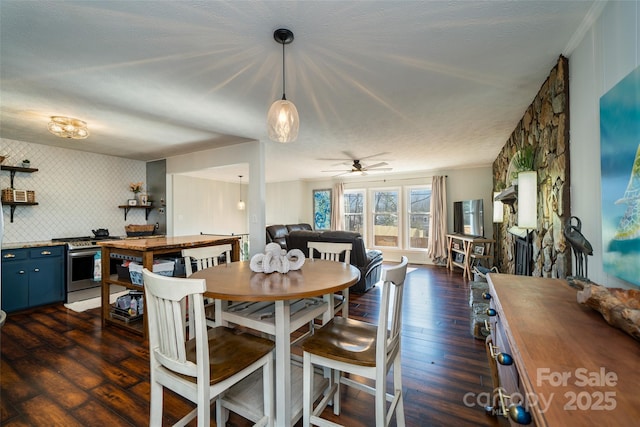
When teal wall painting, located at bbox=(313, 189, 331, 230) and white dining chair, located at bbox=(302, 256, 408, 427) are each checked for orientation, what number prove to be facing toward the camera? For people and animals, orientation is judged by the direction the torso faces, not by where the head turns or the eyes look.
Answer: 1

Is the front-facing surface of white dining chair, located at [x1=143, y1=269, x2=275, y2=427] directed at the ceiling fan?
yes

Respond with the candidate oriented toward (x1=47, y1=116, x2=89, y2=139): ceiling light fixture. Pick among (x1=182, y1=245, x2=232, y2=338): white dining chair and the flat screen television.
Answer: the flat screen television

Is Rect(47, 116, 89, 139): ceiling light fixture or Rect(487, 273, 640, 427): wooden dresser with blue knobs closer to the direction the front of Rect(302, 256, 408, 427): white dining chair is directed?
the ceiling light fixture

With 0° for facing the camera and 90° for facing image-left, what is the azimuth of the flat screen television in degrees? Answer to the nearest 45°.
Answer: approximately 45°

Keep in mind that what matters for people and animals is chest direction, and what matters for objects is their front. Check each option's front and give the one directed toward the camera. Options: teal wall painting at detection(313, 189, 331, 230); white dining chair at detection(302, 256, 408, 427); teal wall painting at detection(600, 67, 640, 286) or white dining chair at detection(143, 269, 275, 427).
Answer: teal wall painting at detection(313, 189, 331, 230)

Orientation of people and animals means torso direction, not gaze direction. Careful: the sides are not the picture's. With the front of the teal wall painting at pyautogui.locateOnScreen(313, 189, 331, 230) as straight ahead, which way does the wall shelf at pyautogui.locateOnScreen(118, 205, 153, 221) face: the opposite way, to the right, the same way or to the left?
to the left

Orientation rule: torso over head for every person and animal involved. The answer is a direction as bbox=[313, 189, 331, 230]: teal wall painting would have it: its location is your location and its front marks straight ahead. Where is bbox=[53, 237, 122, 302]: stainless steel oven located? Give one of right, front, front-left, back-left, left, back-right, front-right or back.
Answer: front-right

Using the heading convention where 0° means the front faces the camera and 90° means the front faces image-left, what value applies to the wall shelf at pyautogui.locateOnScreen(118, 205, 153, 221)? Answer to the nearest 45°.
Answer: approximately 315°

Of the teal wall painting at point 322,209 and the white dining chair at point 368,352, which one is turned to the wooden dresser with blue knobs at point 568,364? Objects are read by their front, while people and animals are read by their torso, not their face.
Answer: the teal wall painting

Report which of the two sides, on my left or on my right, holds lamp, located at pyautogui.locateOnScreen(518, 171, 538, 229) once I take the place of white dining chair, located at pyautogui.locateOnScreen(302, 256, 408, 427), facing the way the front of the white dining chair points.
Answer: on my right

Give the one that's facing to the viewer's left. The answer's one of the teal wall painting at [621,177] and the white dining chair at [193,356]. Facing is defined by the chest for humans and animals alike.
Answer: the teal wall painting

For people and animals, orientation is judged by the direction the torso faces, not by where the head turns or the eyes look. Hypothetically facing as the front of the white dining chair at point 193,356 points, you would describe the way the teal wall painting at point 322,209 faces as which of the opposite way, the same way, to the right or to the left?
the opposite way

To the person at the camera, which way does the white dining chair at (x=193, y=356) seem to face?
facing away from the viewer and to the right of the viewer
